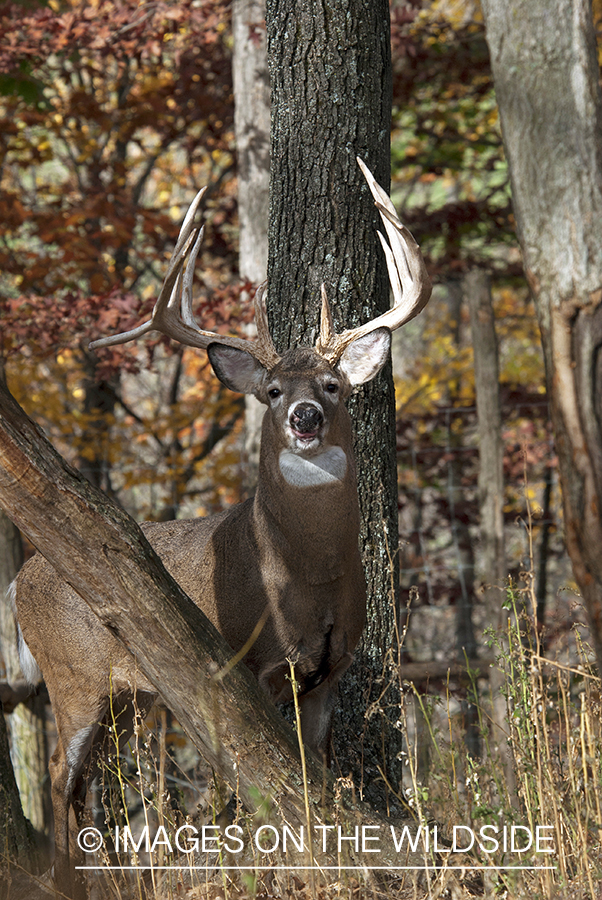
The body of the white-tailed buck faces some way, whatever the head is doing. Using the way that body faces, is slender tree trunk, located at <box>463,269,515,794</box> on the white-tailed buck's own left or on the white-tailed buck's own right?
on the white-tailed buck's own left

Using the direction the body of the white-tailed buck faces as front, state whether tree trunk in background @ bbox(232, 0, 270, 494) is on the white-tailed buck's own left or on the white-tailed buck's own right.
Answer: on the white-tailed buck's own left

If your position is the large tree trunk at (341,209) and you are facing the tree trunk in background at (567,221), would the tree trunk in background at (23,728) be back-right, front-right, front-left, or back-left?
back-left

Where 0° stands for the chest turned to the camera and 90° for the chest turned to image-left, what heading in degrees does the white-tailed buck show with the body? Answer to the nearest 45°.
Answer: approximately 315°

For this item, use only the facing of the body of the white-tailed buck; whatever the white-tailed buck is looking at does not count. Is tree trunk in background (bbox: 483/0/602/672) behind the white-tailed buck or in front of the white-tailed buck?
in front

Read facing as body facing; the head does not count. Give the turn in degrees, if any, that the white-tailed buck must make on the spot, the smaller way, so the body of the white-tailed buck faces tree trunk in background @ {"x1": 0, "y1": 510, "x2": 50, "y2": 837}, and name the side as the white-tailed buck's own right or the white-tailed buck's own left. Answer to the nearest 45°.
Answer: approximately 180°
